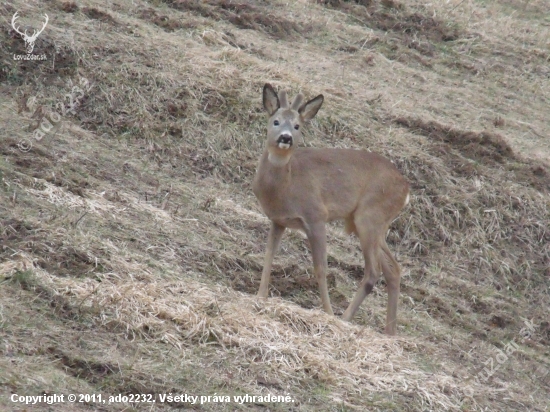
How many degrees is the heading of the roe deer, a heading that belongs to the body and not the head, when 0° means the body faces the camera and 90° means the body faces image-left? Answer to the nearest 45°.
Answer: approximately 90°
